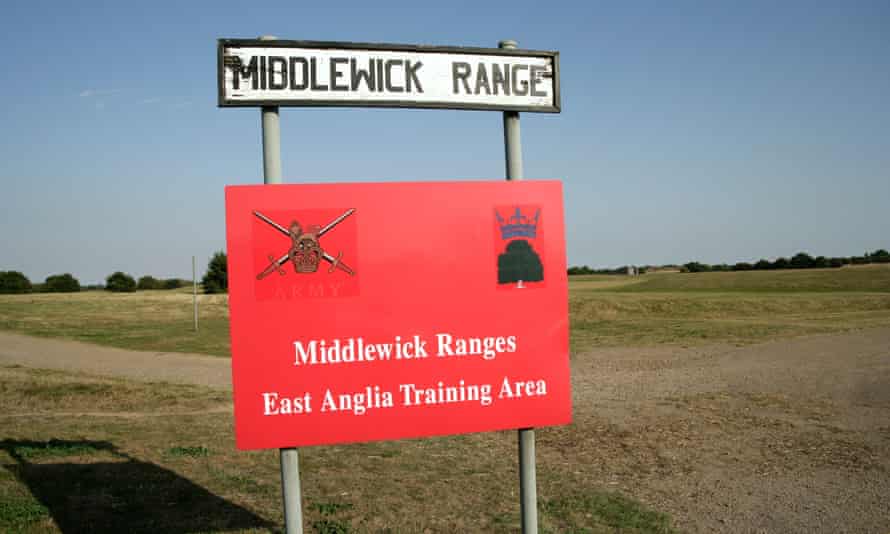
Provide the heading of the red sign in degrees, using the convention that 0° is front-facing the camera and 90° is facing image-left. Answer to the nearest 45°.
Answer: approximately 0°

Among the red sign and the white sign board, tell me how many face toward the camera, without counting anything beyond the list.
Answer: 2
